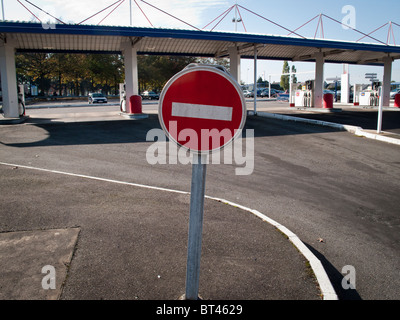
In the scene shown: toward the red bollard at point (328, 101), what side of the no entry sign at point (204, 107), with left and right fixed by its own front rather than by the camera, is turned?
back

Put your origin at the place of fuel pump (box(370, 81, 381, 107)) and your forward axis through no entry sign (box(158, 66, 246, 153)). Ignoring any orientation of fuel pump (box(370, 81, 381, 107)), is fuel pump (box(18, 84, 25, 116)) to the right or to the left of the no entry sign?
right

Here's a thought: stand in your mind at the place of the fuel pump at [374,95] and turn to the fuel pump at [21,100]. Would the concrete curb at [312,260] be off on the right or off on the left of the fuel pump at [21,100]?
left

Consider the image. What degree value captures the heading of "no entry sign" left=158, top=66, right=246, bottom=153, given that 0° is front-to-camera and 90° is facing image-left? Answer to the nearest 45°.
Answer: approximately 0°

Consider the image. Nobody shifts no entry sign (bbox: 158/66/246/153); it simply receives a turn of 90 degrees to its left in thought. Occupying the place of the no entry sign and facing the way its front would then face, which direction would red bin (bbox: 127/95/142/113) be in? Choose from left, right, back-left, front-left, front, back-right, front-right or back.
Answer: left

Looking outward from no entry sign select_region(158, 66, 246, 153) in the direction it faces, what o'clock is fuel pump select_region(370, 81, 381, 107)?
The fuel pump is roughly at 7 o'clock from the no entry sign.

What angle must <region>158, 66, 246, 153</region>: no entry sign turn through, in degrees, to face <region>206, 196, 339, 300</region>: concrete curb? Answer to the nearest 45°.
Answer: approximately 135° to its left

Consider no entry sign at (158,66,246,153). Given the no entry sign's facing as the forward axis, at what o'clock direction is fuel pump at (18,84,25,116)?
The fuel pump is roughly at 5 o'clock from the no entry sign.

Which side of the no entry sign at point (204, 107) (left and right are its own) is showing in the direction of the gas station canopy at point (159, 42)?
back

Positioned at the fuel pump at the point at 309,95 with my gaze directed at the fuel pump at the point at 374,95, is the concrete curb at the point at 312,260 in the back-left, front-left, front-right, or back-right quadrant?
back-right
